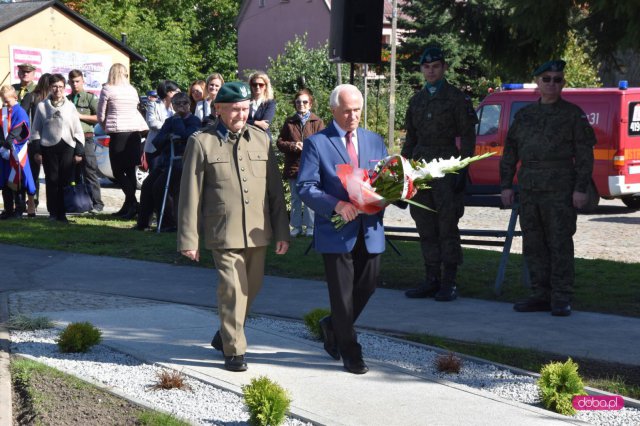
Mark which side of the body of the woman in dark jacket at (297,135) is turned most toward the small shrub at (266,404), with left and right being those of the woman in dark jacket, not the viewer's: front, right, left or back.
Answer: front

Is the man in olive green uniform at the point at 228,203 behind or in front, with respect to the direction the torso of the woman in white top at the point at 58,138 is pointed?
in front

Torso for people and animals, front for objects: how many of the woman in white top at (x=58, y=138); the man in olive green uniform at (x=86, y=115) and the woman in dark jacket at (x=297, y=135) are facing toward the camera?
3

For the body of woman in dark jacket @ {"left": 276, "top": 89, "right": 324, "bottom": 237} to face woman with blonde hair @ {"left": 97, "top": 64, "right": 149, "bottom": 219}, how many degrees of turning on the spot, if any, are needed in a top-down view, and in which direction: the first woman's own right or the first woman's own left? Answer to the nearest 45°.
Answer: approximately 135° to the first woman's own right

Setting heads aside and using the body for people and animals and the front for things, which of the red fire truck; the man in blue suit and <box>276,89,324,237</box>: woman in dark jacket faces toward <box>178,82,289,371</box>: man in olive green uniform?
the woman in dark jacket

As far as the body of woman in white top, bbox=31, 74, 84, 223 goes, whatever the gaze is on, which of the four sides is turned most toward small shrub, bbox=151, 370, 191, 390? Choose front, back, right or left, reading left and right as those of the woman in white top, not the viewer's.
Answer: front

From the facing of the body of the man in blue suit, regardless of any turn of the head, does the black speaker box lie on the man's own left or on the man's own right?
on the man's own left

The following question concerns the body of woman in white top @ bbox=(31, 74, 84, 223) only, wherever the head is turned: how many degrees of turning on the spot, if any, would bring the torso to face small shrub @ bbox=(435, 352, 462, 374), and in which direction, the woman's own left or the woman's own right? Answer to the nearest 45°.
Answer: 0° — they already face it

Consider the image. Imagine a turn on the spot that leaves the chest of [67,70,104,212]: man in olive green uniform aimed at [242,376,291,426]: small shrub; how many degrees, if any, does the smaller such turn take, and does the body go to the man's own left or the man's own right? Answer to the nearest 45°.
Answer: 0° — they already face it
